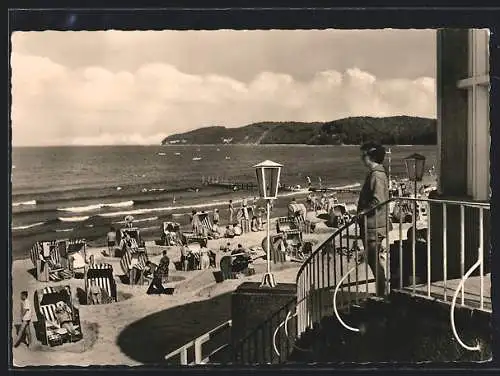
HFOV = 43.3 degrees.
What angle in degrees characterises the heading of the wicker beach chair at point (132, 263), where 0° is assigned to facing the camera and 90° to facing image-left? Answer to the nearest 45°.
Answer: approximately 315°

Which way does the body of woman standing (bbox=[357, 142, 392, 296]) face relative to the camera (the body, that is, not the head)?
to the viewer's left

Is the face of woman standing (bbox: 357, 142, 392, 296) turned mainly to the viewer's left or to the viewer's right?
to the viewer's left

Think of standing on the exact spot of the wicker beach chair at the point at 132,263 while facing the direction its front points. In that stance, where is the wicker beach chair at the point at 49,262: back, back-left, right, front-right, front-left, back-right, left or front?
back-right

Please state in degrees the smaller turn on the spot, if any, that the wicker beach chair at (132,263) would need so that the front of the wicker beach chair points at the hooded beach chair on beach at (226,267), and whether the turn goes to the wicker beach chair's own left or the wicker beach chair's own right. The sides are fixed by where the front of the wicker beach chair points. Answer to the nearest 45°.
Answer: approximately 45° to the wicker beach chair's own left
